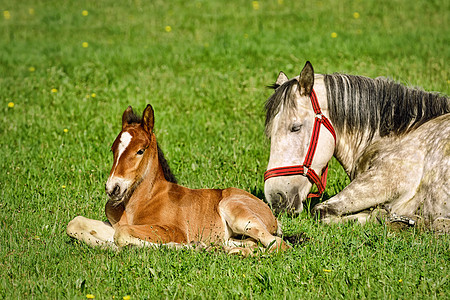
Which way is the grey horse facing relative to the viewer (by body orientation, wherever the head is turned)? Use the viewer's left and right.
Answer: facing to the left of the viewer

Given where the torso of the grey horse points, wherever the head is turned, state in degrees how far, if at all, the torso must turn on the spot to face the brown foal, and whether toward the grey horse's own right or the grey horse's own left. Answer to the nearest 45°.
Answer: approximately 45° to the grey horse's own left

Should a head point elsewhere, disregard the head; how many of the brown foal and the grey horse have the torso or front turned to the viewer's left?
2

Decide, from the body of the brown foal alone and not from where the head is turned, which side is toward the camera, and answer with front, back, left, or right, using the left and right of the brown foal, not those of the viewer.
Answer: left

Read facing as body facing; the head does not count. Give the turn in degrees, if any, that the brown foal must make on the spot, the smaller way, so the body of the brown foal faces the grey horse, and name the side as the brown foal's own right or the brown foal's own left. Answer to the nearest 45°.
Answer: approximately 180°
